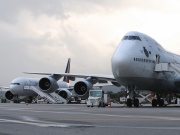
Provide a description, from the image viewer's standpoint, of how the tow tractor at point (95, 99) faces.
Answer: facing the viewer and to the left of the viewer
